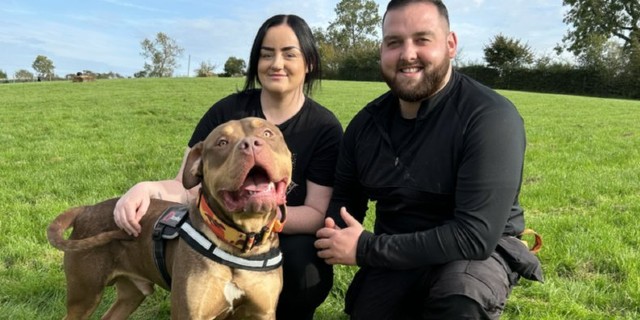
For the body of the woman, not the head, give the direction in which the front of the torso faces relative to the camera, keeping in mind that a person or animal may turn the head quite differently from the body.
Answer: toward the camera

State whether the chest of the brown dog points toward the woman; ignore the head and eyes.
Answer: no

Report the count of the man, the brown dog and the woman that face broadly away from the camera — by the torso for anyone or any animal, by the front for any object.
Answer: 0

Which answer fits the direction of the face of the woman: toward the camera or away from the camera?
toward the camera

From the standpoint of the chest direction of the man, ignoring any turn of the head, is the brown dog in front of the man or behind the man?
in front

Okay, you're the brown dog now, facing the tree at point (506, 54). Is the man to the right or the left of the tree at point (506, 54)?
right

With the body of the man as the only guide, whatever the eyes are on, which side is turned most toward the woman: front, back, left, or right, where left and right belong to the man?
right

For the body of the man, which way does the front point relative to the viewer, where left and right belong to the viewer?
facing the viewer and to the left of the viewer

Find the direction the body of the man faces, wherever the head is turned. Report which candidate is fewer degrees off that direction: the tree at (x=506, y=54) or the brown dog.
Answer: the brown dog
